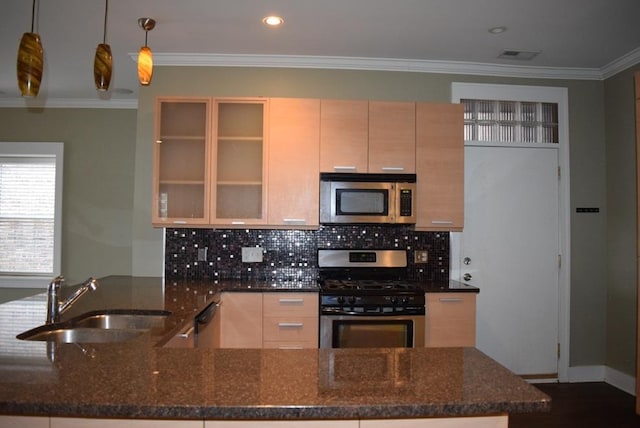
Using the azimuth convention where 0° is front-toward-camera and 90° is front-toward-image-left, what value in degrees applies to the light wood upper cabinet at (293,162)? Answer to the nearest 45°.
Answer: approximately 0°

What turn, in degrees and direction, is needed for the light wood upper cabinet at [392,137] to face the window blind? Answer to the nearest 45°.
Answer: approximately 90° to its right

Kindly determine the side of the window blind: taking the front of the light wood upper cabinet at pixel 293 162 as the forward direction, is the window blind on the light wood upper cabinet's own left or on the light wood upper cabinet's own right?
on the light wood upper cabinet's own right

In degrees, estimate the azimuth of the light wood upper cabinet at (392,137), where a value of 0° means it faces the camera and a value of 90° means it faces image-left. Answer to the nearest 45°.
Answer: approximately 0°
